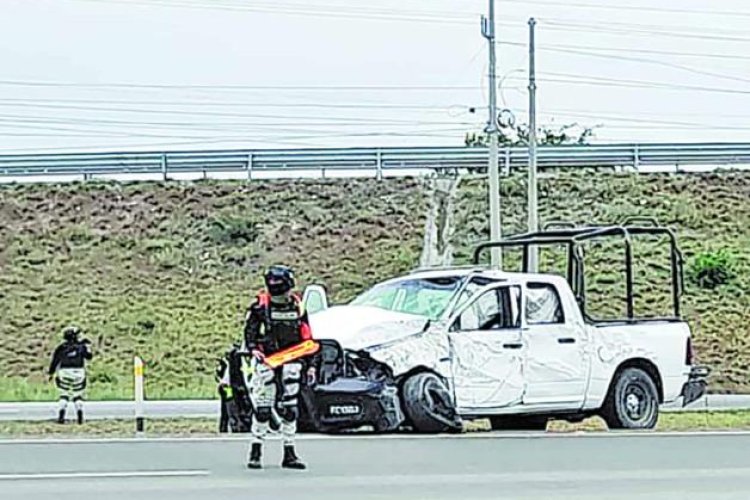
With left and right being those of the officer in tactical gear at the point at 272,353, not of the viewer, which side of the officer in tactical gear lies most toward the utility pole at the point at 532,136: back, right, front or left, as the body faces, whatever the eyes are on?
back

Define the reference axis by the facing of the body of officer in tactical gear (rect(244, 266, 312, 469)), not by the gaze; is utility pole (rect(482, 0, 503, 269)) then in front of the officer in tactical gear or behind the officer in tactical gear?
behind

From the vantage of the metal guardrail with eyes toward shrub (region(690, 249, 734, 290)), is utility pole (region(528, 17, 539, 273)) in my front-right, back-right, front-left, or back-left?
front-right

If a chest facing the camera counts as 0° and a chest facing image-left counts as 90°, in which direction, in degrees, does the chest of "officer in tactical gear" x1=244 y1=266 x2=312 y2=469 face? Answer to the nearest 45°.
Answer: approximately 0°

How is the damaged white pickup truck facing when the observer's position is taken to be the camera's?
facing the viewer and to the left of the viewer

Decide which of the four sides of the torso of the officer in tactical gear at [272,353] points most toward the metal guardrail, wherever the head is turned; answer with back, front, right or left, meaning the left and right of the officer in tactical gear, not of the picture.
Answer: back

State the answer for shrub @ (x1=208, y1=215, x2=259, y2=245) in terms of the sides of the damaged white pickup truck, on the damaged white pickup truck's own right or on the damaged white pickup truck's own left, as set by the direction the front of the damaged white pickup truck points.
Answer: on the damaged white pickup truck's own right

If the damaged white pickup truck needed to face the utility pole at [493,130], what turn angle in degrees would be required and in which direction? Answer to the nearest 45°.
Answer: approximately 135° to its right

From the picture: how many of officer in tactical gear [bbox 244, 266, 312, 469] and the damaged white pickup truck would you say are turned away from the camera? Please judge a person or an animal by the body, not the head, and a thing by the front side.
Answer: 0

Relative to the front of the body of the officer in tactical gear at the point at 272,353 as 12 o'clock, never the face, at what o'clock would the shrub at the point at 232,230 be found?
The shrub is roughly at 6 o'clock from the officer in tactical gear.

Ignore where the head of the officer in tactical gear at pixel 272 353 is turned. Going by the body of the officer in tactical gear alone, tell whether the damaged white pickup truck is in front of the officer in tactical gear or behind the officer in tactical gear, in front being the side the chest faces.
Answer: behind

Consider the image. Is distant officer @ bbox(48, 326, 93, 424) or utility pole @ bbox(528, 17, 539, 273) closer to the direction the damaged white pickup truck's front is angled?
the distant officer

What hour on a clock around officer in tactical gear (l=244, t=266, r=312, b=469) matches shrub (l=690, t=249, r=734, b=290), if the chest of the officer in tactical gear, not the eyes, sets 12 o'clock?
The shrub is roughly at 7 o'clock from the officer in tactical gear.
